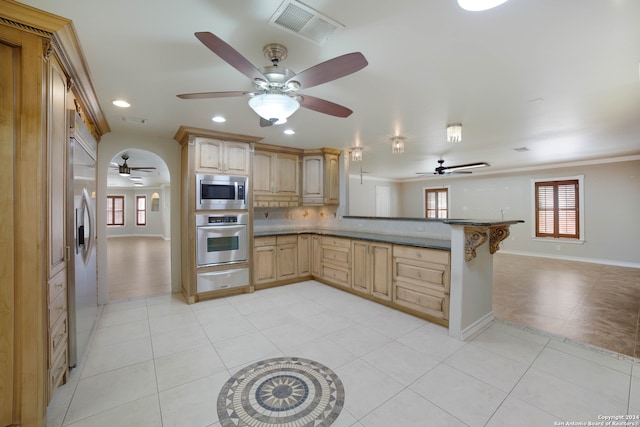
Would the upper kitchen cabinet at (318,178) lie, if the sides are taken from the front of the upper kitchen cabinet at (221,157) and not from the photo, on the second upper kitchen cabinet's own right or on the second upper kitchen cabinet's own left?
on the second upper kitchen cabinet's own left

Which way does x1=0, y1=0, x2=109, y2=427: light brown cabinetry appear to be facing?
to the viewer's right

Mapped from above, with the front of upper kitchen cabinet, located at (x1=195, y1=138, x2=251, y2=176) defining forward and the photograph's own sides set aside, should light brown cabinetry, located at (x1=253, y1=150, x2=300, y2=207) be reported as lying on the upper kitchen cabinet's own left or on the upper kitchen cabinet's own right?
on the upper kitchen cabinet's own left

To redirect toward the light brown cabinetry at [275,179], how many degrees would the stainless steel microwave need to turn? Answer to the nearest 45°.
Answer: approximately 135° to its left

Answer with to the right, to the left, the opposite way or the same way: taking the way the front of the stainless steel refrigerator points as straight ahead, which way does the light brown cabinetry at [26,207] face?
the same way

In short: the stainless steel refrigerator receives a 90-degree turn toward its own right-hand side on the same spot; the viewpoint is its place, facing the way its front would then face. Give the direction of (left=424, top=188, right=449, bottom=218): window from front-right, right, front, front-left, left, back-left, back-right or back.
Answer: left

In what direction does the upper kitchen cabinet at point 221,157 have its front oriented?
toward the camera

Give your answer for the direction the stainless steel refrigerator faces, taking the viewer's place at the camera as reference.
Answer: facing to the right of the viewer

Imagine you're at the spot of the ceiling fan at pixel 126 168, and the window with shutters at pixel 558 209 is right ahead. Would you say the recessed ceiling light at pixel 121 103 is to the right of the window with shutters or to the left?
right

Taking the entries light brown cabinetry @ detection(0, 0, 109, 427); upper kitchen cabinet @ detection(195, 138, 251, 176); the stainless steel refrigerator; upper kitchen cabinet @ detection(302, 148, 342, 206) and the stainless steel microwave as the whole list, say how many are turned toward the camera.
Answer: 3

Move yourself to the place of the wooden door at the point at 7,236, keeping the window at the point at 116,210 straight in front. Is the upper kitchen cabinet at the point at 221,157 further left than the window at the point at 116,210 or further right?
right

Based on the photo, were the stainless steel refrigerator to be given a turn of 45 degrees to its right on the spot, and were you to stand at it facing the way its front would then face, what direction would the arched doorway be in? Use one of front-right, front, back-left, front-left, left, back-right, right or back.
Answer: back-left

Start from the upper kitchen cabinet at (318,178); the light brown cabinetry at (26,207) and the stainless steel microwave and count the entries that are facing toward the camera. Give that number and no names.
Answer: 2

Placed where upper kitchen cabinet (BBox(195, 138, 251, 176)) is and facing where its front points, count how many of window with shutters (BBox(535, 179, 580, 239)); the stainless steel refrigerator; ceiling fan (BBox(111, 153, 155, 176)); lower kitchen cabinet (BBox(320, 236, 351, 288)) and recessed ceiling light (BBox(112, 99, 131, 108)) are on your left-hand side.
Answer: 2

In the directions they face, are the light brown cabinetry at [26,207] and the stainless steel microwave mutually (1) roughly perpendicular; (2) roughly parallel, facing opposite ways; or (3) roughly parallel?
roughly perpendicular

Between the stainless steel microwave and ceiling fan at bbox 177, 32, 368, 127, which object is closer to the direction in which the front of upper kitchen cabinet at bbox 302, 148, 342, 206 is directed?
the ceiling fan

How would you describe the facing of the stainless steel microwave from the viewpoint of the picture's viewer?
facing the viewer

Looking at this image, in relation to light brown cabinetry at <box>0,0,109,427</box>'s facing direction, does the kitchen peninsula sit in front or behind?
in front
